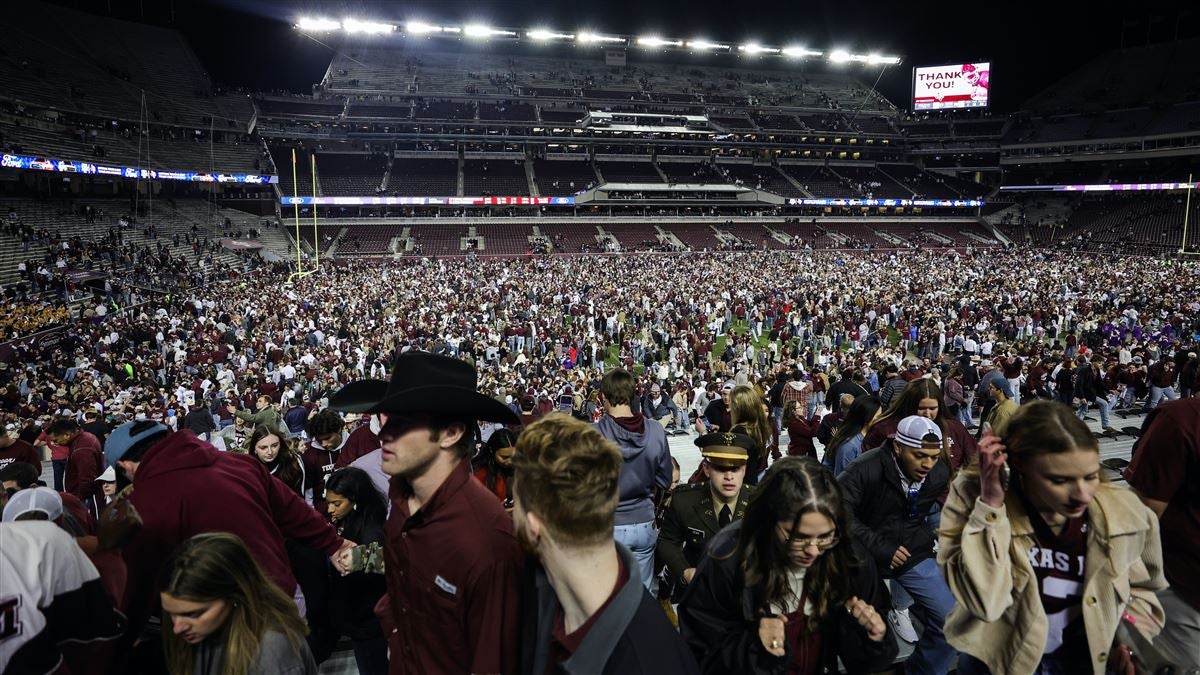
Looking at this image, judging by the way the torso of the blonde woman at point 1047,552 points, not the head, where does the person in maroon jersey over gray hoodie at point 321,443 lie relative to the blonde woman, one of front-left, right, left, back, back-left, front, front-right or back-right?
back-right

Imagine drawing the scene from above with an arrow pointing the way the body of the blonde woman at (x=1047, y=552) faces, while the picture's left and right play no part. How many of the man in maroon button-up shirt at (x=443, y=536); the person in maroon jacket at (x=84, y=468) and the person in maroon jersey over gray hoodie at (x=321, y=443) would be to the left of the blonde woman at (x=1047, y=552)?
0

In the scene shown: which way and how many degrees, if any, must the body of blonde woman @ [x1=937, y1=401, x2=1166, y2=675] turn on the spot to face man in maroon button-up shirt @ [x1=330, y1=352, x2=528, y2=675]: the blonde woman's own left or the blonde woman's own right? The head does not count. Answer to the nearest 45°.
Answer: approximately 90° to the blonde woman's own right

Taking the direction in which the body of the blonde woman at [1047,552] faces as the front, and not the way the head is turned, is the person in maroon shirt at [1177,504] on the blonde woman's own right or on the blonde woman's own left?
on the blonde woman's own left

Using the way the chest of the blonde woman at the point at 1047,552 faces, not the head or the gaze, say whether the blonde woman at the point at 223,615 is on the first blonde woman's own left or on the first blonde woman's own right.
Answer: on the first blonde woman's own right

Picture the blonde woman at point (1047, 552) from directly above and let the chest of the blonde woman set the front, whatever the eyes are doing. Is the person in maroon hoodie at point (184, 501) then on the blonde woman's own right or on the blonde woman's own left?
on the blonde woman's own right

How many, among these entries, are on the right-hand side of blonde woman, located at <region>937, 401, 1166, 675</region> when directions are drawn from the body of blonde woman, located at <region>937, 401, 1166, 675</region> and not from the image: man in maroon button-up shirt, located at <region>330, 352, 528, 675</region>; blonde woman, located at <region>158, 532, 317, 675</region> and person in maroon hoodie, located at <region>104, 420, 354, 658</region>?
3

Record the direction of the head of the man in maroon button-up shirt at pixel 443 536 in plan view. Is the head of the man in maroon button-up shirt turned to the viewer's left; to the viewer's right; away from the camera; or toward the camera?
to the viewer's left

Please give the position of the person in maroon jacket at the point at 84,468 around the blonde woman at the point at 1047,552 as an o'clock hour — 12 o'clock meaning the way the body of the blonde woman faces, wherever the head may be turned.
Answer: The person in maroon jacket is roughly at 4 o'clock from the blonde woman.

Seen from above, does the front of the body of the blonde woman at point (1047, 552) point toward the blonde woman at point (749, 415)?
no

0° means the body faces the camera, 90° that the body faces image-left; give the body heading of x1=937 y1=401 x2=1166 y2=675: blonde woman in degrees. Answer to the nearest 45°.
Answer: approximately 315°
